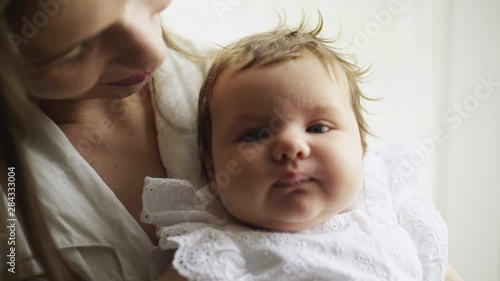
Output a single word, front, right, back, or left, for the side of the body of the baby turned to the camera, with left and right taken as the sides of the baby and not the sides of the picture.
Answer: front

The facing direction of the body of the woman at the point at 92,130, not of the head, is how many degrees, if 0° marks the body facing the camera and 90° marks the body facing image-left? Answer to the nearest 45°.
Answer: approximately 315°
